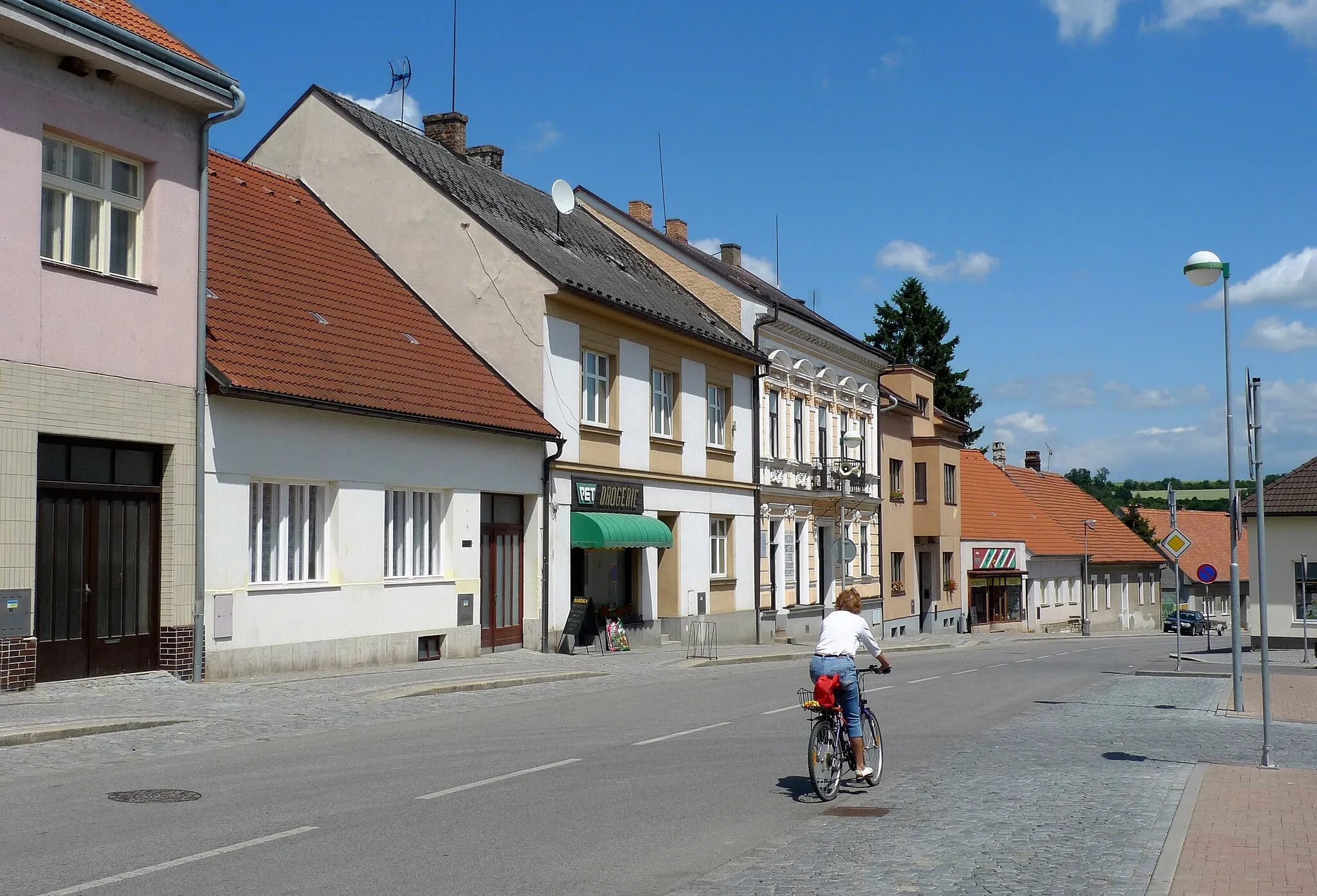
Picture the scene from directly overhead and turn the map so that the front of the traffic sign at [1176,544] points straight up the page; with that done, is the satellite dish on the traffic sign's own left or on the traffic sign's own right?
on the traffic sign's own right

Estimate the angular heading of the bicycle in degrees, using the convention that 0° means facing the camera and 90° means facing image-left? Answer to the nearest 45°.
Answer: approximately 225°

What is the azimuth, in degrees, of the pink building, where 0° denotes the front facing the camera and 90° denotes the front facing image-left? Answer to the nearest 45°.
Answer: approximately 315°

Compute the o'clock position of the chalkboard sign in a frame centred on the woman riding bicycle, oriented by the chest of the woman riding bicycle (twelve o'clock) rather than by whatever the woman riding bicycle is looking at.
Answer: The chalkboard sign is roughly at 10 o'clock from the woman riding bicycle.

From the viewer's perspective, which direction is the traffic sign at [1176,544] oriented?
toward the camera

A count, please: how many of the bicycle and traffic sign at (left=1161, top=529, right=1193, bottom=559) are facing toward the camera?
1

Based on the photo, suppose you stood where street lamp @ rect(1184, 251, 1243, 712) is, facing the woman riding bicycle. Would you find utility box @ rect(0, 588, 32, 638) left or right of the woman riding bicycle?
right

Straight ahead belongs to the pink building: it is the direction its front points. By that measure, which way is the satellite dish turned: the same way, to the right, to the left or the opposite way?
the same way

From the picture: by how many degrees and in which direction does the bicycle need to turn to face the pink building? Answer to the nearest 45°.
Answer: approximately 90° to its left

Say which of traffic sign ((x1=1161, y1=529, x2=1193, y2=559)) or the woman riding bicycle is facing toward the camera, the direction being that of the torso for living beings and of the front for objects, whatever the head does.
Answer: the traffic sign

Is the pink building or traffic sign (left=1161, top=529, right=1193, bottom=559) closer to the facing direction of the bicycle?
the traffic sign

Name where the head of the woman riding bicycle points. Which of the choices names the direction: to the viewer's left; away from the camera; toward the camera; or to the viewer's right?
away from the camera

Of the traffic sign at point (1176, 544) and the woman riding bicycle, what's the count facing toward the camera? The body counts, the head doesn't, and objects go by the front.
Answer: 1

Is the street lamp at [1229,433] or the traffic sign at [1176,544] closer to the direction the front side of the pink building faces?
the street lamp

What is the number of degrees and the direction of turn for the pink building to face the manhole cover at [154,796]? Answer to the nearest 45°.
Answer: approximately 45° to its right

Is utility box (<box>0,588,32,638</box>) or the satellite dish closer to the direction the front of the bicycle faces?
the satellite dish
